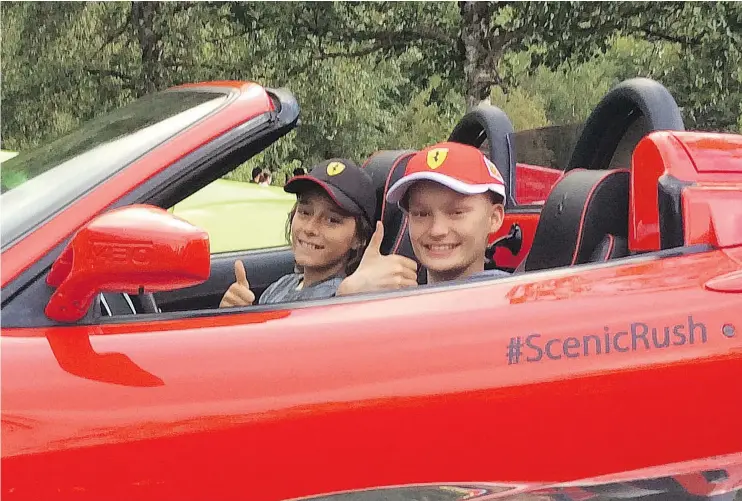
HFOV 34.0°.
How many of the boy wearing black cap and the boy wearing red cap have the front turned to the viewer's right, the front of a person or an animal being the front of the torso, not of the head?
0

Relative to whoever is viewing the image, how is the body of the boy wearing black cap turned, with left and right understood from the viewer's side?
facing the viewer and to the left of the viewer
